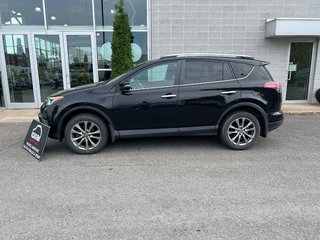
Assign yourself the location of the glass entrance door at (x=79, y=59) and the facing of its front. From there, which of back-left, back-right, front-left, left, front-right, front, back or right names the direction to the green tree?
front-left

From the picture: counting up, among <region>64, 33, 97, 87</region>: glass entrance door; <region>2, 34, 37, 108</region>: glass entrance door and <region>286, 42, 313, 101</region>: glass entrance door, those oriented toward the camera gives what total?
3

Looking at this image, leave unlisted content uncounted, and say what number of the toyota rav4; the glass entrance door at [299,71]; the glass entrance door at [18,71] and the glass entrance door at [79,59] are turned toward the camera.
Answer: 3

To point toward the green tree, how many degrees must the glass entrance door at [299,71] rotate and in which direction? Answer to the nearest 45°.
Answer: approximately 45° to its right

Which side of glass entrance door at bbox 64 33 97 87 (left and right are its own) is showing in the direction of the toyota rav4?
front

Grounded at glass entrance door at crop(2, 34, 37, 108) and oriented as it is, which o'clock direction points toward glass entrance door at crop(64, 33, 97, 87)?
glass entrance door at crop(64, 33, 97, 87) is roughly at 10 o'clock from glass entrance door at crop(2, 34, 37, 108).

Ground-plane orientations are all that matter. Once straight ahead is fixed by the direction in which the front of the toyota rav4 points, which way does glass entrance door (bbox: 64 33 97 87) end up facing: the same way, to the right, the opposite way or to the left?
to the left

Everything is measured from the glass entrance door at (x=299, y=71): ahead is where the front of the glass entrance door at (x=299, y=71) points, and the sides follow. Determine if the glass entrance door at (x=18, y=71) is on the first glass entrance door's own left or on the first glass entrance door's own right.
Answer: on the first glass entrance door's own right

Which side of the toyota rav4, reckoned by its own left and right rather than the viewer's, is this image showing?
left

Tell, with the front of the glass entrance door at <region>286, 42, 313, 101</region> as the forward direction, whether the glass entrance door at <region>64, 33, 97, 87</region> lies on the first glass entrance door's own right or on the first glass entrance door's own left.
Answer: on the first glass entrance door's own right

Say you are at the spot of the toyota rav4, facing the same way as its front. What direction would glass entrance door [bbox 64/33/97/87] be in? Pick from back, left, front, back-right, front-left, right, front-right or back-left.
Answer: front-right
